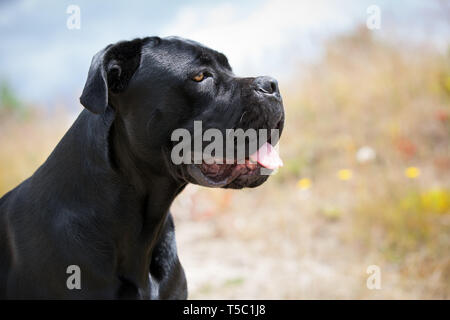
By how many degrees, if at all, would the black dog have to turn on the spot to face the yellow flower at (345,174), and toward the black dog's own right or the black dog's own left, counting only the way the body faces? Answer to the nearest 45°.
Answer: approximately 45° to the black dog's own left

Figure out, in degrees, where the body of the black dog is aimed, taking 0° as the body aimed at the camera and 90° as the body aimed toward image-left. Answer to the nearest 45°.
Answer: approximately 270°

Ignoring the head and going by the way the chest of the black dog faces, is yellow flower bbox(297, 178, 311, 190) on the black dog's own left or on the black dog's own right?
on the black dog's own left
